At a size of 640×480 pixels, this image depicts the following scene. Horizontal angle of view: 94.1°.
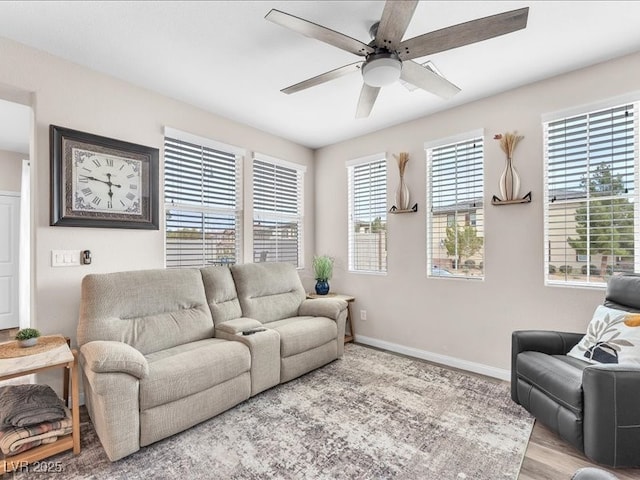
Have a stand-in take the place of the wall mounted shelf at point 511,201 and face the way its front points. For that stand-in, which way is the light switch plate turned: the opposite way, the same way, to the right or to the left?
to the left

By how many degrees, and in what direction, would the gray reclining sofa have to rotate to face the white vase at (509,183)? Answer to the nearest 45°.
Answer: approximately 45° to its left

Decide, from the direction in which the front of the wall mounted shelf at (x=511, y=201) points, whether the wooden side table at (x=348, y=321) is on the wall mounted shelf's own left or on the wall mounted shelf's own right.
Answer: on the wall mounted shelf's own right

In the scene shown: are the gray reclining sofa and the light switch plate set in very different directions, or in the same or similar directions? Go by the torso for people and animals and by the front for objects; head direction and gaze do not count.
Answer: same or similar directions

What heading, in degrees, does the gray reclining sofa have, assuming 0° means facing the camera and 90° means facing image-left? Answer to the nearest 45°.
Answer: approximately 315°

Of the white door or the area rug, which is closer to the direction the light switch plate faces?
the area rug

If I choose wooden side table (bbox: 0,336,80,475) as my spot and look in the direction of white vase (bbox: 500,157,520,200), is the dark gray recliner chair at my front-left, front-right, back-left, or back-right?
front-right

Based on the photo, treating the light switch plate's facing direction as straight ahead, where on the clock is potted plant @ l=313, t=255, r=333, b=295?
The potted plant is roughly at 9 o'clock from the light switch plate.

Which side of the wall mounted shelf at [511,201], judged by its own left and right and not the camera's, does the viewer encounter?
front

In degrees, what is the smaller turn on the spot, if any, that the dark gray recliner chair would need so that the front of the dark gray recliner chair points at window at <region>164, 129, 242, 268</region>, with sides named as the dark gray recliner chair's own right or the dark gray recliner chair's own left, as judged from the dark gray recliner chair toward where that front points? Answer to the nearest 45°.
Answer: approximately 45° to the dark gray recliner chair's own right

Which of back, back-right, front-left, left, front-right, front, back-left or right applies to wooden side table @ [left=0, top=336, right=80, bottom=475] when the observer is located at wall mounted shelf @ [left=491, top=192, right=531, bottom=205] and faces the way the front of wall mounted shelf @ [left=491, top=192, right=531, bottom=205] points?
front-right
